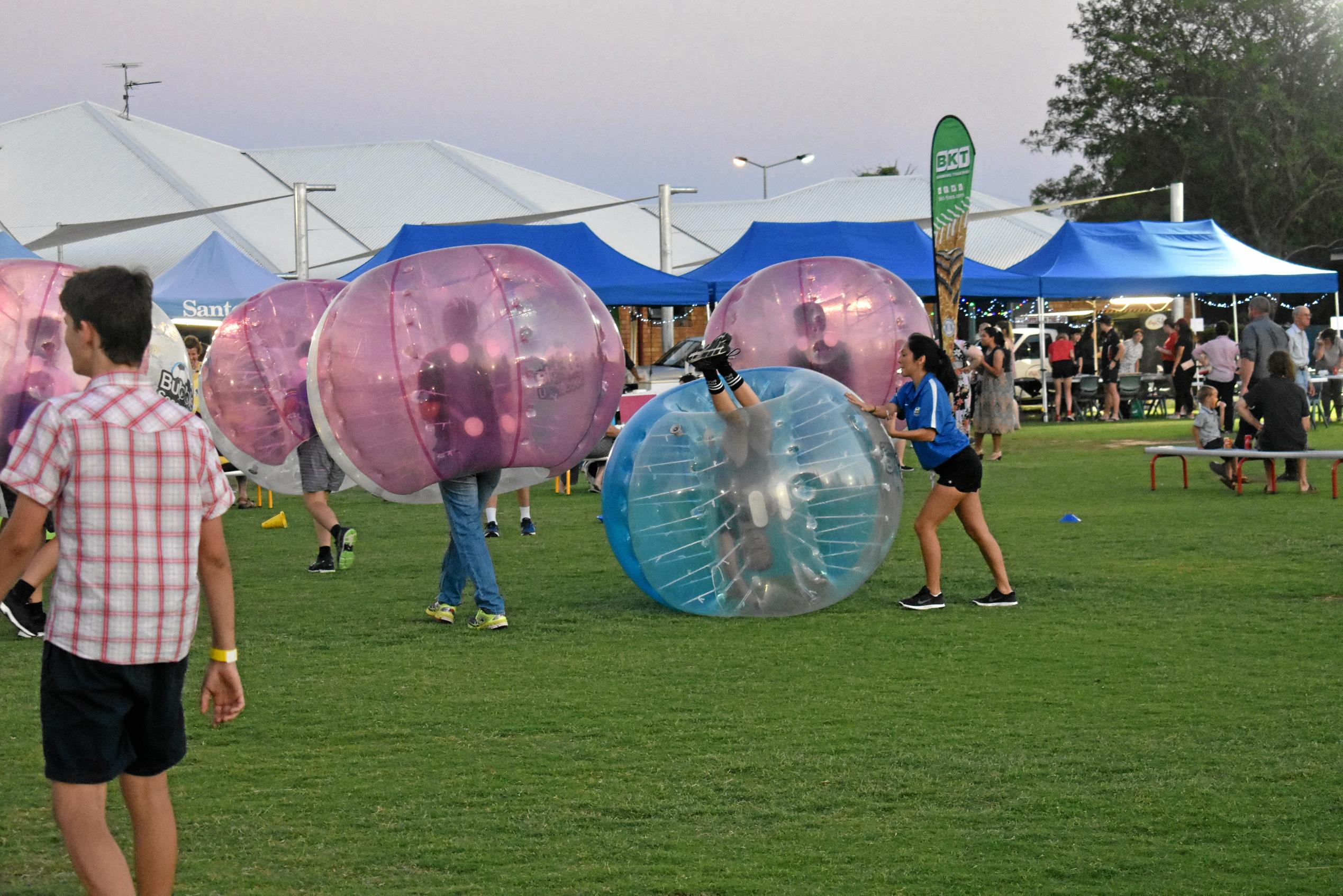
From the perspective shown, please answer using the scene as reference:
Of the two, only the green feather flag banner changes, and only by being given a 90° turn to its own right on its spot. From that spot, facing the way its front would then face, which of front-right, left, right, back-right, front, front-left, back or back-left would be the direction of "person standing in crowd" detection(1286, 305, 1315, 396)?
back-right

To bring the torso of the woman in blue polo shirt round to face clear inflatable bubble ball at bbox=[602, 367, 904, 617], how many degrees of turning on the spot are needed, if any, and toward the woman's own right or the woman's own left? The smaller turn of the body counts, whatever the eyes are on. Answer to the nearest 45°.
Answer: approximately 45° to the woman's own left

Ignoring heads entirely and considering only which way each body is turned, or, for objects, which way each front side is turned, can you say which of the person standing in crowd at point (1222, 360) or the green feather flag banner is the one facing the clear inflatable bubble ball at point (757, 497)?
the green feather flag banner

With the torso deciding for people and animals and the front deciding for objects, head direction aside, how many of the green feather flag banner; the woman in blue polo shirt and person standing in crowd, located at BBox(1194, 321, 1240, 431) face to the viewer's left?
1

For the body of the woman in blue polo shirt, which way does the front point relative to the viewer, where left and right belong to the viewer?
facing to the left of the viewer

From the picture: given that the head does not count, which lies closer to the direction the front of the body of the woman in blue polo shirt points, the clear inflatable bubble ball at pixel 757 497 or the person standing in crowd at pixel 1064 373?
the clear inflatable bubble ball
